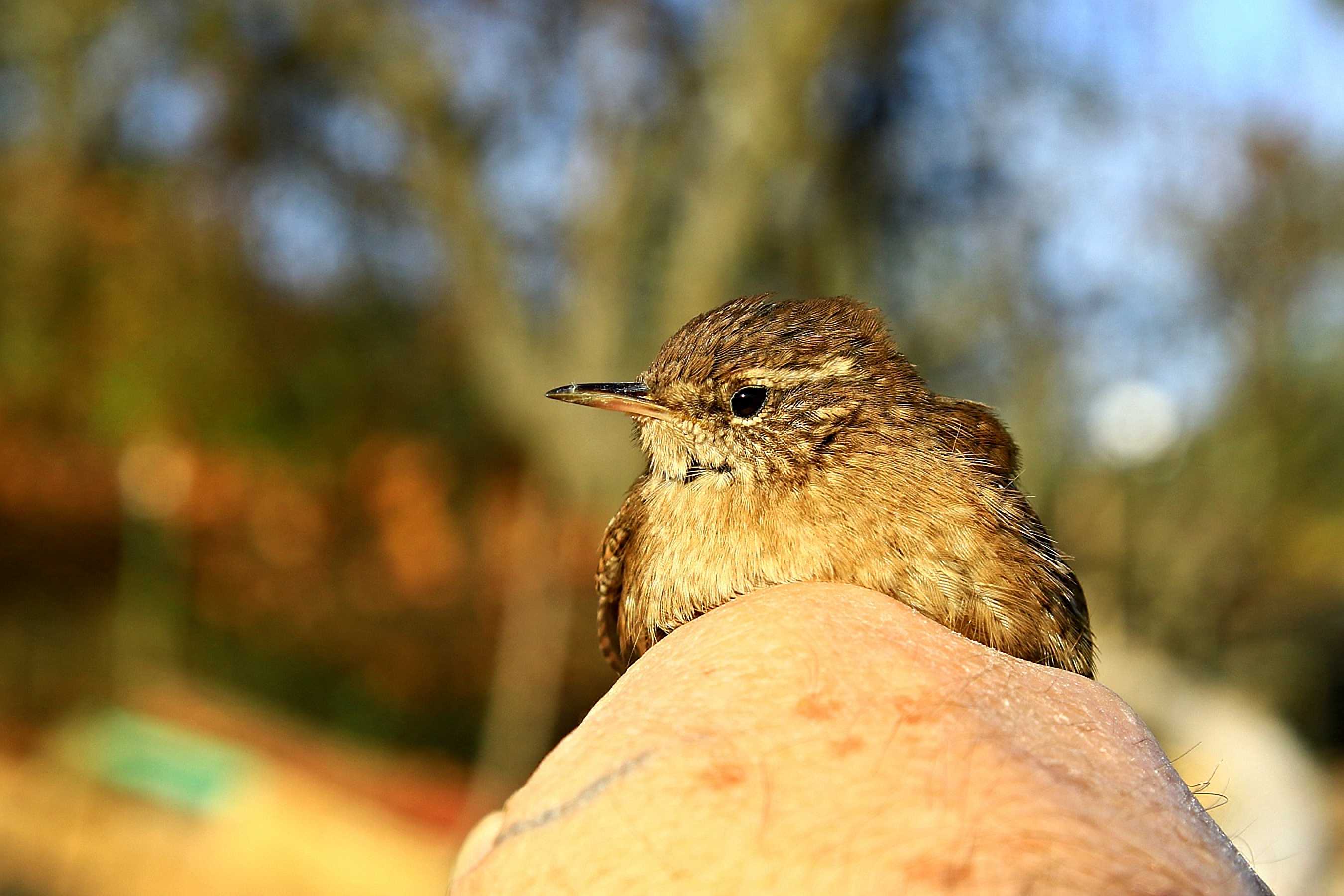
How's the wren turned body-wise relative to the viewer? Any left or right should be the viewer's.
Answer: facing the viewer and to the left of the viewer
